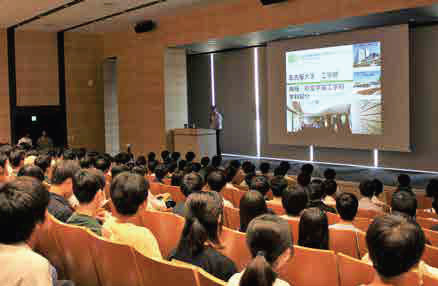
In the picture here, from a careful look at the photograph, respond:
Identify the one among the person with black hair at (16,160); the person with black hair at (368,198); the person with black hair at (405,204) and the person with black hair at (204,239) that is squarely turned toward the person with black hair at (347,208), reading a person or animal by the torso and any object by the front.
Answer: the person with black hair at (204,239)

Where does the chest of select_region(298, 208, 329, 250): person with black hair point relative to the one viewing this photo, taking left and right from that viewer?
facing away from the viewer

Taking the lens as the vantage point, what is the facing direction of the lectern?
facing the viewer

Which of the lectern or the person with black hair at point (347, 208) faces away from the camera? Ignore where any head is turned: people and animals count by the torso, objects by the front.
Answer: the person with black hair

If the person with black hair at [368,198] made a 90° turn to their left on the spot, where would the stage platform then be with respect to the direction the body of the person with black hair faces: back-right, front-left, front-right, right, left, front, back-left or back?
right

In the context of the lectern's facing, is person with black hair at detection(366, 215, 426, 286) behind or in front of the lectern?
in front

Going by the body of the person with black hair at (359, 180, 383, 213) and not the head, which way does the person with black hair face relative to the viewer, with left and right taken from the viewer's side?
facing away from the viewer

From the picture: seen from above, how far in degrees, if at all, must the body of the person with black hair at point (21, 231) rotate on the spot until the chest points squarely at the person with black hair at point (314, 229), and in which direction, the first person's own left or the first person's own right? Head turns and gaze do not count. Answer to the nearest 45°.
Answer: approximately 45° to the first person's own right

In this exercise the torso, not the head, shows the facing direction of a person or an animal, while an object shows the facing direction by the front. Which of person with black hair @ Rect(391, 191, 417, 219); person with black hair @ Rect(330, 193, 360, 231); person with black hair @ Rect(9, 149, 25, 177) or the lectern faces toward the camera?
the lectern

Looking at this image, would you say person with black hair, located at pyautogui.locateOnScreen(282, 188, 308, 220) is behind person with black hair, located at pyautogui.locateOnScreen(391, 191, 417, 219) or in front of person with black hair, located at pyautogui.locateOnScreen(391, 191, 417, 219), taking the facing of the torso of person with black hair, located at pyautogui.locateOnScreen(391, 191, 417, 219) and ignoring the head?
behind

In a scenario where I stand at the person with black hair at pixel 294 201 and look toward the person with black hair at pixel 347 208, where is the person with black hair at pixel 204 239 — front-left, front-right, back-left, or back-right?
back-right

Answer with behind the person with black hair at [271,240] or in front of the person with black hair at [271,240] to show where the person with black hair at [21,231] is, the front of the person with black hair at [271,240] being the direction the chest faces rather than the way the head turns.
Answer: behind

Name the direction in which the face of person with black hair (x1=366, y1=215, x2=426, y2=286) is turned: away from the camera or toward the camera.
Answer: away from the camera

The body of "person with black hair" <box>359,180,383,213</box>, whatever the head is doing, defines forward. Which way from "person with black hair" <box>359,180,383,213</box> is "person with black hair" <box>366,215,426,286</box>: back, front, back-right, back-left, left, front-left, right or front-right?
back

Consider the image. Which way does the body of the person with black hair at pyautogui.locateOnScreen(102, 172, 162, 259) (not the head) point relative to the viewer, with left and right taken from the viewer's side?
facing away from the viewer and to the right of the viewer

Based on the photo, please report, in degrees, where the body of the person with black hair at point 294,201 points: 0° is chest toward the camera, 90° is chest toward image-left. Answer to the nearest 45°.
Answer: approximately 180°

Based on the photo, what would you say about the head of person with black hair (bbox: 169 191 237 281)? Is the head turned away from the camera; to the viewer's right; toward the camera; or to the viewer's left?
away from the camera

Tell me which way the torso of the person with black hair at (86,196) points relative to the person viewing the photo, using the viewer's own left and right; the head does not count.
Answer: facing away from the viewer and to the right of the viewer

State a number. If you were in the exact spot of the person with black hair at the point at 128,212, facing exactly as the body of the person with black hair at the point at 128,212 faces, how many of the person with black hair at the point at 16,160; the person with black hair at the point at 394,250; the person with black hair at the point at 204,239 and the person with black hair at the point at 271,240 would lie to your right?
3

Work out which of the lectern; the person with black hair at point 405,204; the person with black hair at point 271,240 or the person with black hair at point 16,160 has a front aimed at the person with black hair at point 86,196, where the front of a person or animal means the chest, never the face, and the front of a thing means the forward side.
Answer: the lectern

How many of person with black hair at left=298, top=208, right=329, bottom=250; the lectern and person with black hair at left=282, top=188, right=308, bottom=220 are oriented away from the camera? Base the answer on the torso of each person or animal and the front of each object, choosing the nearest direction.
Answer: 2
